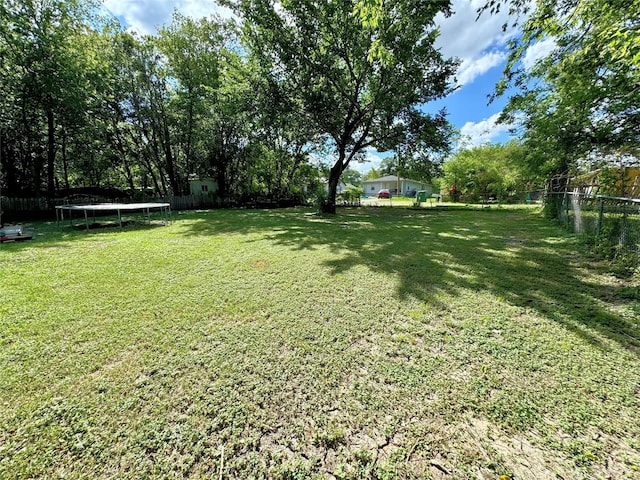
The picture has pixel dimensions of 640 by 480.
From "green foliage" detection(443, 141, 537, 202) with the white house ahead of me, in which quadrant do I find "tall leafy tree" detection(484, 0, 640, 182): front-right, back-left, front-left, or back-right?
back-left

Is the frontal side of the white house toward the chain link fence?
yes

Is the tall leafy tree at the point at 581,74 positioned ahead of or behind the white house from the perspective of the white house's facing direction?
ahead

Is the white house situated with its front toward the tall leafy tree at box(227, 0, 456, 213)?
yes

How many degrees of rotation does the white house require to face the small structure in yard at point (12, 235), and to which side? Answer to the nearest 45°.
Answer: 0° — it already faces it

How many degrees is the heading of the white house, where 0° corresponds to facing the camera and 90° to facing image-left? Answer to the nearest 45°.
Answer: approximately 0°

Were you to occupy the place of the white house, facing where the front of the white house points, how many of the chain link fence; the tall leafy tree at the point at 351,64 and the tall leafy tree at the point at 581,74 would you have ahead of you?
3
